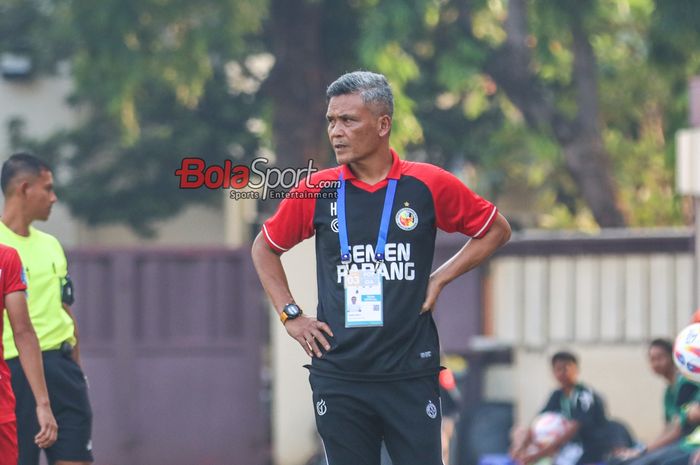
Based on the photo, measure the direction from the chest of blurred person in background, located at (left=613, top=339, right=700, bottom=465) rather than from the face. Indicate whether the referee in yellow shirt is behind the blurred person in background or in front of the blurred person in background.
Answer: in front

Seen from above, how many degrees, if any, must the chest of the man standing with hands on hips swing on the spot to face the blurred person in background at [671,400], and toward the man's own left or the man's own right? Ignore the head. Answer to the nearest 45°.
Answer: approximately 135° to the man's own left

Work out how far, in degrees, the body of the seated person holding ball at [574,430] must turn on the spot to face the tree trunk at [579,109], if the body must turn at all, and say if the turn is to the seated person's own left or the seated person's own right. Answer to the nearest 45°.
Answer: approximately 135° to the seated person's own right

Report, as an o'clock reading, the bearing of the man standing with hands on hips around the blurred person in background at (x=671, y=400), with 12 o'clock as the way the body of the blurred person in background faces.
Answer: The man standing with hands on hips is roughly at 11 o'clock from the blurred person in background.

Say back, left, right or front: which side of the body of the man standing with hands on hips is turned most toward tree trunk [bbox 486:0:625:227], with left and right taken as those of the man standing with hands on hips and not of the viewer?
back

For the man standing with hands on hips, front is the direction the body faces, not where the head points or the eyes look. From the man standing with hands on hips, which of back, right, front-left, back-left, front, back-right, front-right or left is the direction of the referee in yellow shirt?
back-right

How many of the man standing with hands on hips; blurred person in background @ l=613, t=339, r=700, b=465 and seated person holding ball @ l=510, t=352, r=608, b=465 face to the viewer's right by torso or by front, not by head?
0

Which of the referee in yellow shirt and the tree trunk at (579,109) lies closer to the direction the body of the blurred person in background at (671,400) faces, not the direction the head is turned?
the referee in yellow shirt

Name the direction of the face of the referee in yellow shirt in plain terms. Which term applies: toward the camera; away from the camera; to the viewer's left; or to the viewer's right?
to the viewer's right

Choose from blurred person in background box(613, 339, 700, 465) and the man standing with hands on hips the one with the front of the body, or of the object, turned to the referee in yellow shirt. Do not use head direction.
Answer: the blurred person in background

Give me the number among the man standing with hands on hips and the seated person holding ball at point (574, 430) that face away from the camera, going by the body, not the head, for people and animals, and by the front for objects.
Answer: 0

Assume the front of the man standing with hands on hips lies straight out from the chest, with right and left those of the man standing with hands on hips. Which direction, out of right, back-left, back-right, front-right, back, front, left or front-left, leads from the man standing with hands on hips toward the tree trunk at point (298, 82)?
back

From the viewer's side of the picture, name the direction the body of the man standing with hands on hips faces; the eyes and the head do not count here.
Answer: toward the camera

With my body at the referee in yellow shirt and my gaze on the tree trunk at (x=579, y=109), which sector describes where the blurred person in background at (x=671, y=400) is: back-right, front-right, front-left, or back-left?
front-right

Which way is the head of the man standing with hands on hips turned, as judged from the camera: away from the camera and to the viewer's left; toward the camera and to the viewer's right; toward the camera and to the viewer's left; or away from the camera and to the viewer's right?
toward the camera and to the viewer's left
